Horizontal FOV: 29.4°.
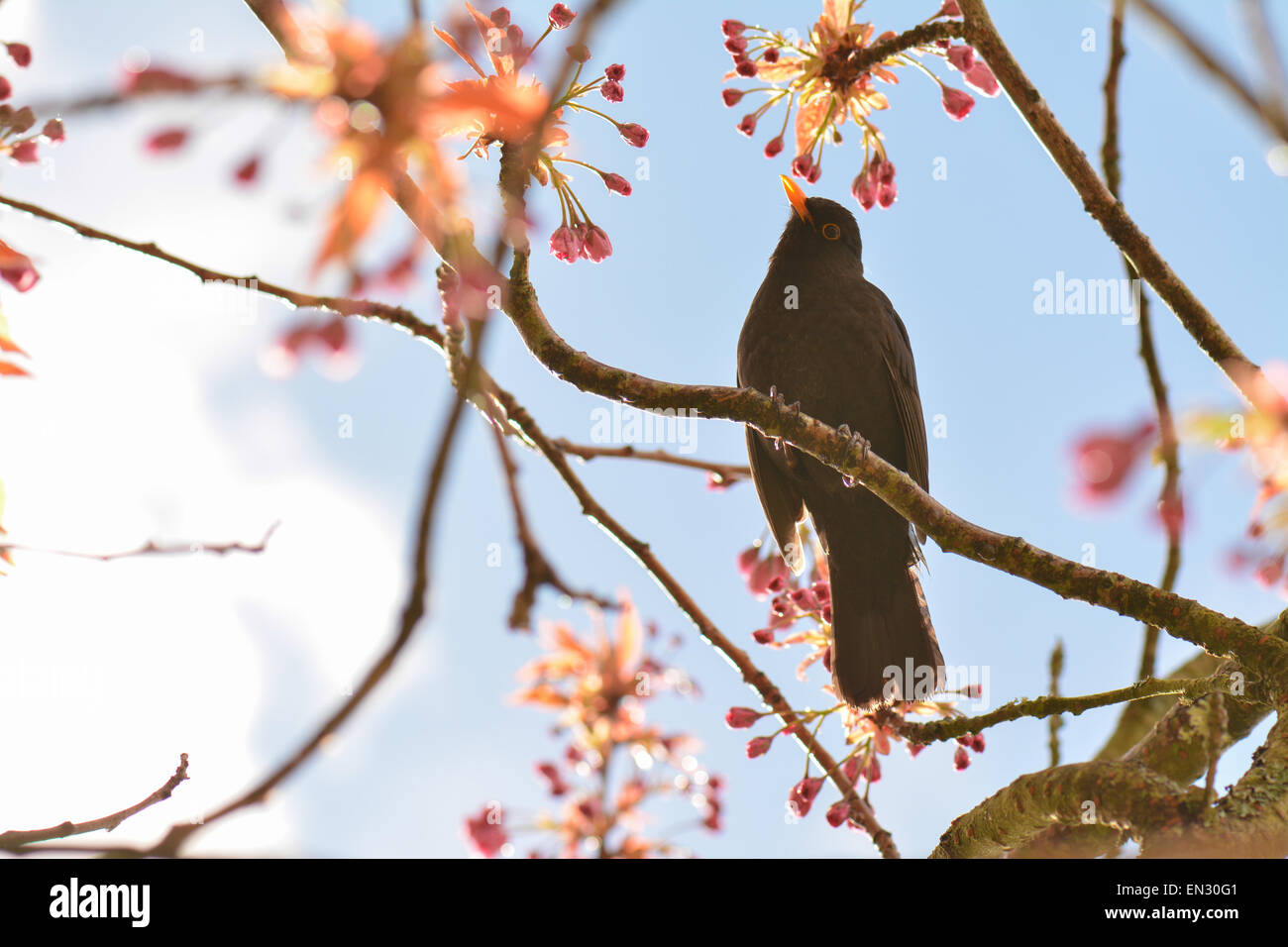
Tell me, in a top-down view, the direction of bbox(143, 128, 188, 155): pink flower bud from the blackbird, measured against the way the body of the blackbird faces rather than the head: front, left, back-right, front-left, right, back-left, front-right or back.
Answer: front-left
